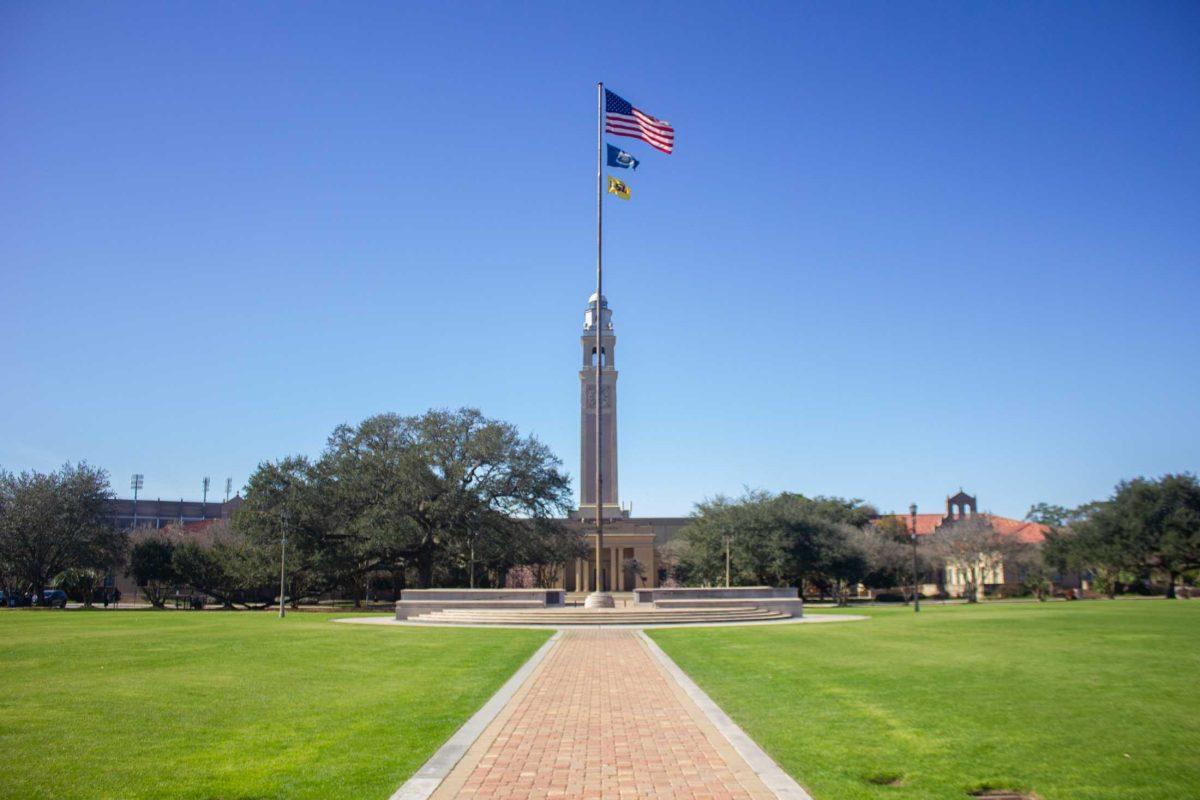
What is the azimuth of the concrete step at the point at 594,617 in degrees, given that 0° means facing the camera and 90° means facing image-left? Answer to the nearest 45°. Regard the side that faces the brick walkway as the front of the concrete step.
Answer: approximately 0°
